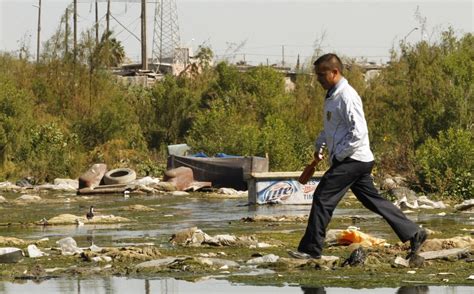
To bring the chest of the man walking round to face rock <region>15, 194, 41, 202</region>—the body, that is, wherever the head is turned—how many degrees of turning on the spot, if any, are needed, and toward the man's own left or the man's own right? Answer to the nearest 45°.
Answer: approximately 45° to the man's own right

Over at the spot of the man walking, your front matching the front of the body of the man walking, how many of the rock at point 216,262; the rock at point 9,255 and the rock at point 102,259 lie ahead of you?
3

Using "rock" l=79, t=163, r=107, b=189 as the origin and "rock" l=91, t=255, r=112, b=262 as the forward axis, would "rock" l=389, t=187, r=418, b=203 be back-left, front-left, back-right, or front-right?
front-left

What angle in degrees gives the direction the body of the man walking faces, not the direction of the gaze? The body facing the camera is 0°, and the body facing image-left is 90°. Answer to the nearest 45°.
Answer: approximately 90°

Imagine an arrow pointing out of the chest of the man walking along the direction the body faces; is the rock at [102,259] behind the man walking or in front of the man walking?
in front

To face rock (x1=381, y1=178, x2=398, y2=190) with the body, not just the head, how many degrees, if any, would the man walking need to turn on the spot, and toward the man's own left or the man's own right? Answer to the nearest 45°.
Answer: approximately 90° to the man's own right

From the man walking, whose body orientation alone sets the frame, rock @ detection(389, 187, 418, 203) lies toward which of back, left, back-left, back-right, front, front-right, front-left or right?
right

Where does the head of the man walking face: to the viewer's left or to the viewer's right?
to the viewer's left

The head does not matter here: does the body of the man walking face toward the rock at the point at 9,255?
yes
